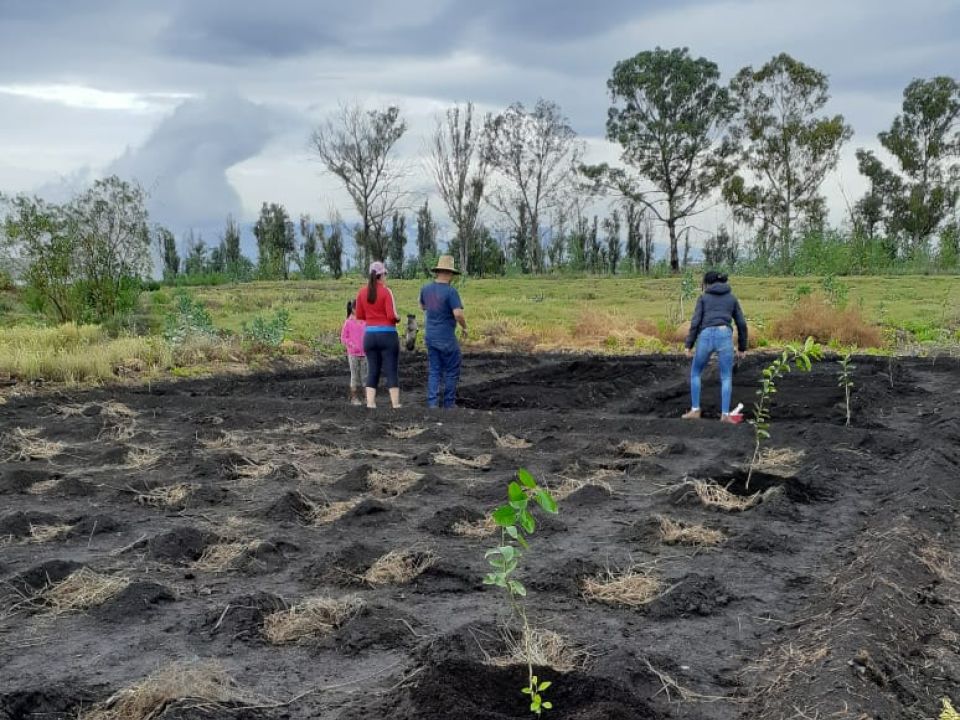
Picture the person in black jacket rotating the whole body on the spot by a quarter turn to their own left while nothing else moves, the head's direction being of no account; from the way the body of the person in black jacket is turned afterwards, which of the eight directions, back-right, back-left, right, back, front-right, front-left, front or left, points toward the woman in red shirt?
front

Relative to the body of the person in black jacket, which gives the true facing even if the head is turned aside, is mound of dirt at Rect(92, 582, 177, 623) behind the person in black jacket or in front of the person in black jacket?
behind

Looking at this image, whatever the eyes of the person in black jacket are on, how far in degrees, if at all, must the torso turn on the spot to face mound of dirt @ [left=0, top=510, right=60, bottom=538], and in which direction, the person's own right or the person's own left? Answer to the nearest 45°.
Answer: approximately 135° to the person's own left

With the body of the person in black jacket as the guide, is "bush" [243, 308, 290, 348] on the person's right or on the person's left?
on the person's left

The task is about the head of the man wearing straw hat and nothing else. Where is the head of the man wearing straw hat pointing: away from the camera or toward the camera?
away from the camera

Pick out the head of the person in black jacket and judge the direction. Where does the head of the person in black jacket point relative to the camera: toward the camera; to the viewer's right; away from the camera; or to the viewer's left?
away from the camera

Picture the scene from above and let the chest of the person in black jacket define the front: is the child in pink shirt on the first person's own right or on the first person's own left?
on the first person's own left

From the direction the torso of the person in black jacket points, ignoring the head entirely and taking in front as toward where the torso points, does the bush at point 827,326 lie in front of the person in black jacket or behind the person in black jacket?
in front

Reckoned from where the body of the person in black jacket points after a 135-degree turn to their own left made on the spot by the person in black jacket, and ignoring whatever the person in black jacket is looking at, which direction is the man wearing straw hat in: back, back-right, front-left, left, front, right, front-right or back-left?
front-right

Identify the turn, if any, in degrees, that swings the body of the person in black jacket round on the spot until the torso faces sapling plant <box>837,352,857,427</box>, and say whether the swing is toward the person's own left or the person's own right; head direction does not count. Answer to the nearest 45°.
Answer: approximately 45° to the person's own right

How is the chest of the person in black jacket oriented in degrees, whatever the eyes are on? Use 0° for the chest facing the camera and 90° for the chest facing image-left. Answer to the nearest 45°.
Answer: approximately 180°

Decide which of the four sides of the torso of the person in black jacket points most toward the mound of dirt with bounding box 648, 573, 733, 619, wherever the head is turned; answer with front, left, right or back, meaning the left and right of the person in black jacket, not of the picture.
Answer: back
